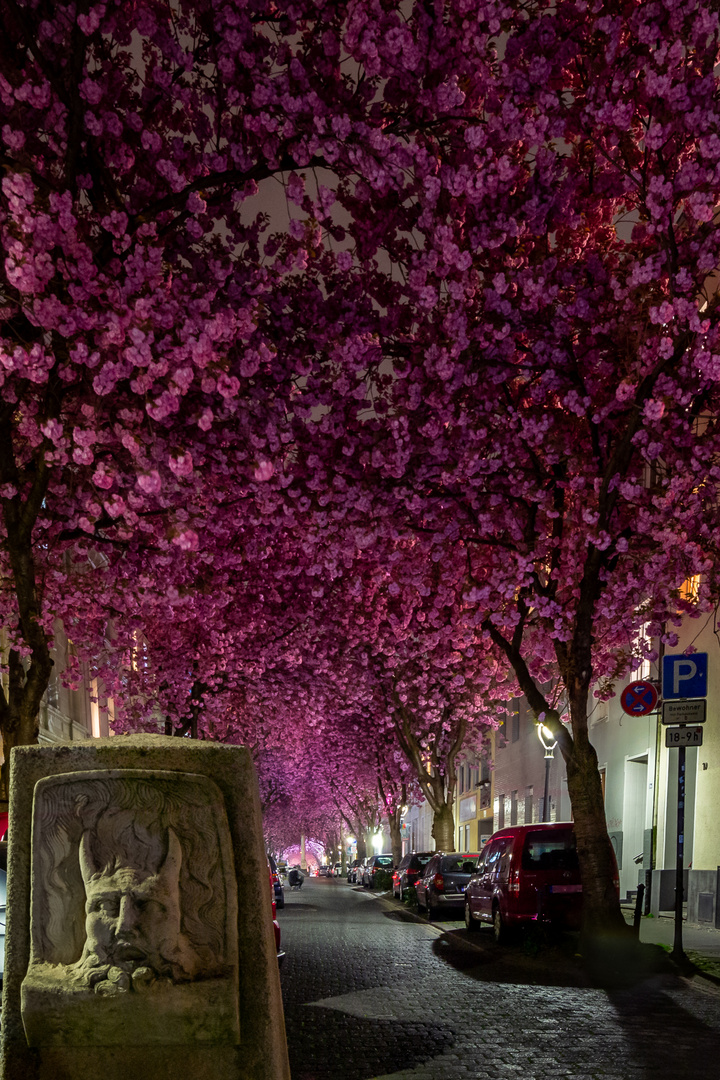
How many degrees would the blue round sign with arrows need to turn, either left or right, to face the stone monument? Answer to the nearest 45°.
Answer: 0° — it already faces it

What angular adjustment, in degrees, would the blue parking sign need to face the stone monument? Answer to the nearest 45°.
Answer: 0° — it already faces it

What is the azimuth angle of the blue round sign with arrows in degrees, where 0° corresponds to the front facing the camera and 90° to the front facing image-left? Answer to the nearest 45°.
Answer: approximately 0°

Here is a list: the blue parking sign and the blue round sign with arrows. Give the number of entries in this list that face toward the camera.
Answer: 2

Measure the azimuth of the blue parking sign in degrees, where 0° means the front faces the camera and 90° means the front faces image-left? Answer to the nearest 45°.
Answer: approximately 0°
